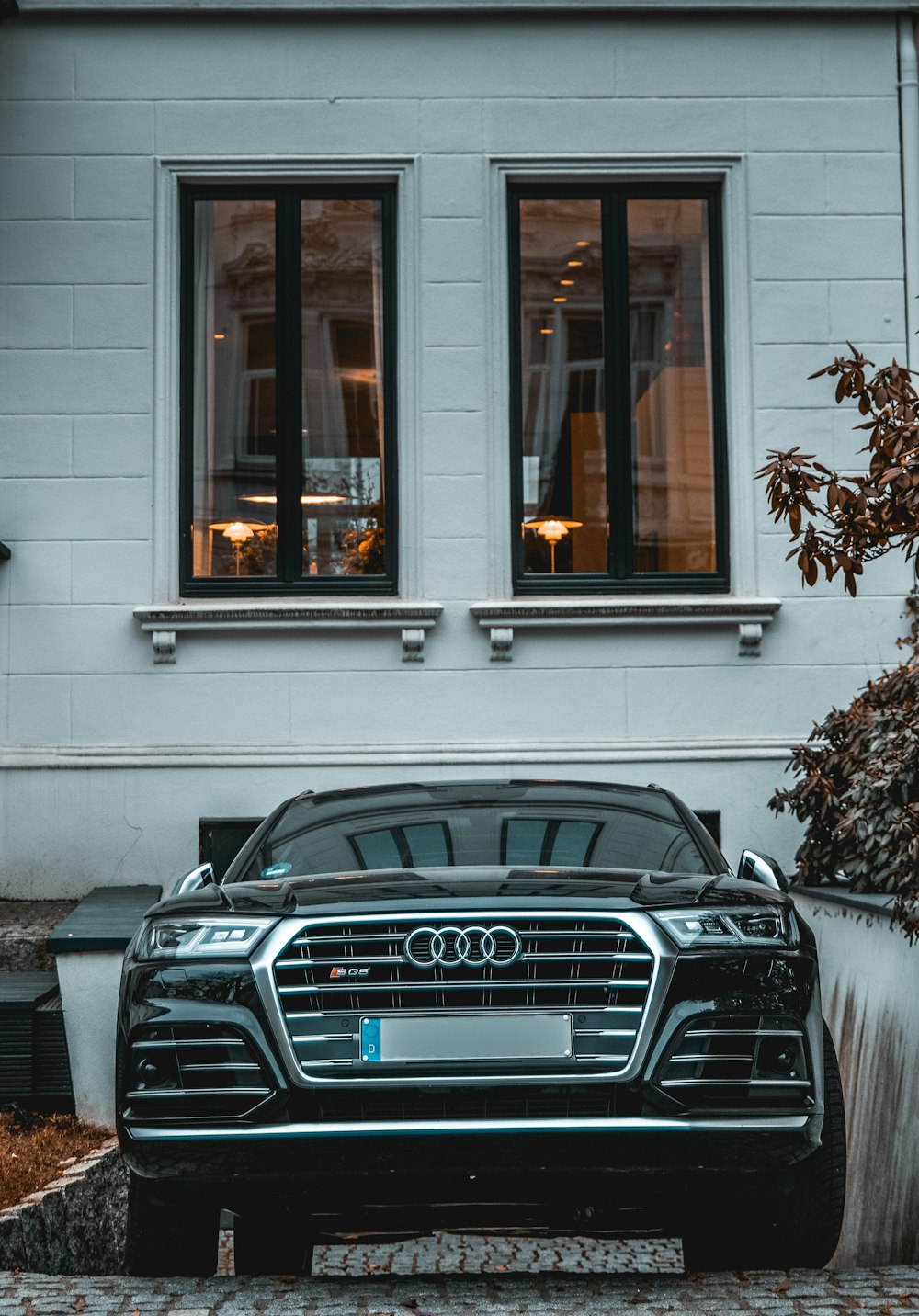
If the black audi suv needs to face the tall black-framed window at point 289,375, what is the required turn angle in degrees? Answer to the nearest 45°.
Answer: approximately 180°

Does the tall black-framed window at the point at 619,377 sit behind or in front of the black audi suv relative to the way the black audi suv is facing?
behind

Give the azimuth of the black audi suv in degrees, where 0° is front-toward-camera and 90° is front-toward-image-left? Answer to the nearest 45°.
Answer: approximately 0°
